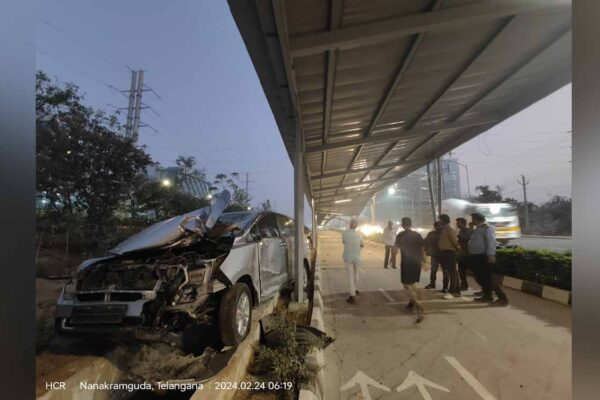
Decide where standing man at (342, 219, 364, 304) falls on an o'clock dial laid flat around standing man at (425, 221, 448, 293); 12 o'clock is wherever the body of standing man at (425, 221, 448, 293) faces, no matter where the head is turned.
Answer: standing man at (342, 219, 364, 304) is roughly at 11 o'clock from standing man at (425, 221, 448, 293).

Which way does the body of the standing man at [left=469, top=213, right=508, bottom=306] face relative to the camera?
to the viewer's left

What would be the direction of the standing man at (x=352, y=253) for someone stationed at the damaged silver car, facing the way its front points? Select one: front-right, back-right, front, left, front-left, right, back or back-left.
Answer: back

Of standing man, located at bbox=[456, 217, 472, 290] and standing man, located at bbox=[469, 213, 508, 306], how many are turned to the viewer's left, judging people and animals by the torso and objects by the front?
2

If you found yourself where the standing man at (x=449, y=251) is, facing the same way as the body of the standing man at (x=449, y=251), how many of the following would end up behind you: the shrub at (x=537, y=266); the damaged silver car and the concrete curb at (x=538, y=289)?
2

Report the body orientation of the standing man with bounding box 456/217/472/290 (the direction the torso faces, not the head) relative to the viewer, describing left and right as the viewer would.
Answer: facing to the left of the viewer

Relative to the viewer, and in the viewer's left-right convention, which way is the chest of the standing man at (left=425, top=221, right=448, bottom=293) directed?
facing to the left of the viewer
